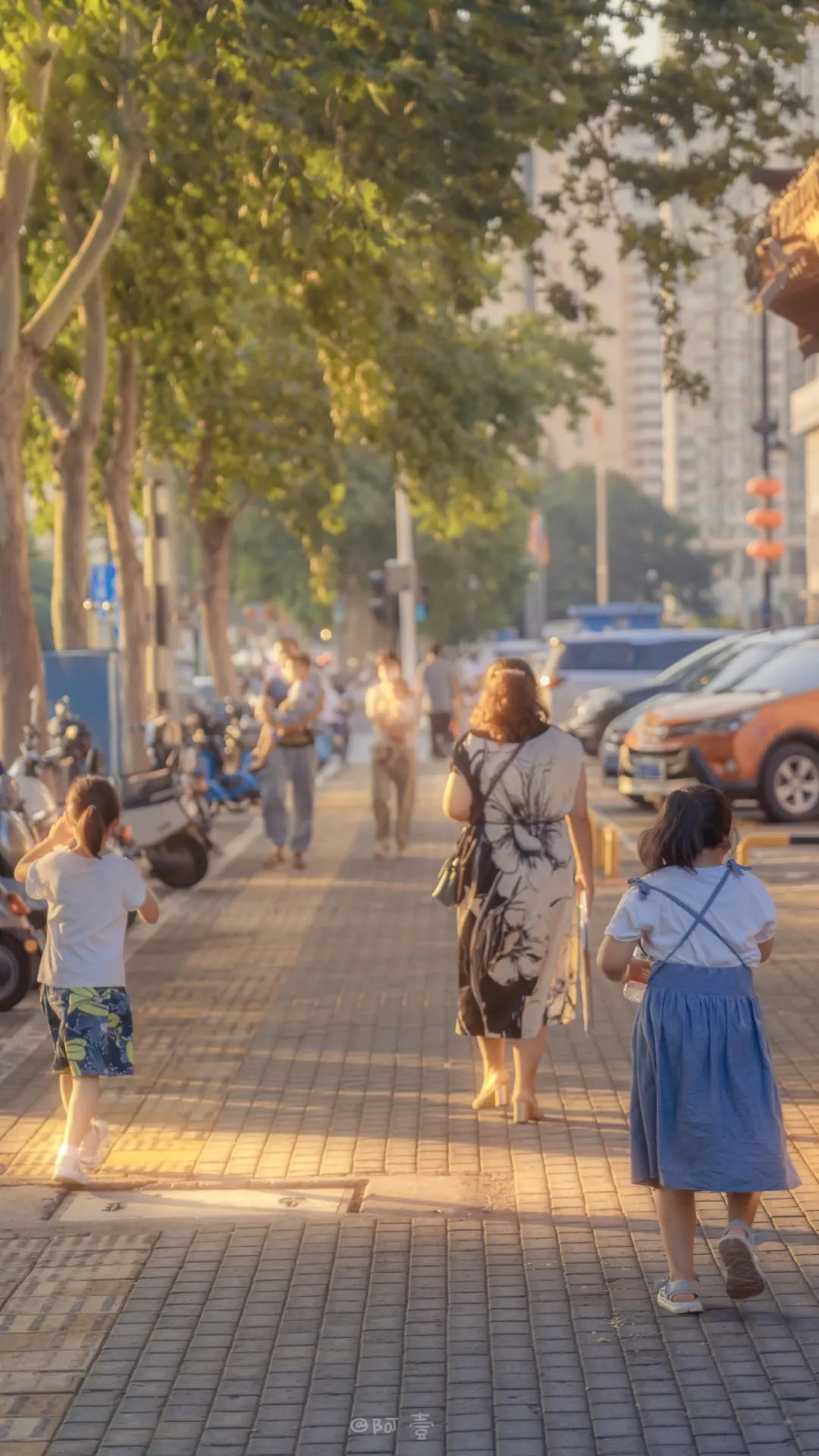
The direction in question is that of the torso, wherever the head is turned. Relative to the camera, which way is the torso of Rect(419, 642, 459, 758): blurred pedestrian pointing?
away from the camera

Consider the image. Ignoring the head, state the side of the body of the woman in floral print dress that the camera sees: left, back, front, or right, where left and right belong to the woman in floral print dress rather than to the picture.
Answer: back

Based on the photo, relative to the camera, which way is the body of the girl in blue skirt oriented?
away from the camera

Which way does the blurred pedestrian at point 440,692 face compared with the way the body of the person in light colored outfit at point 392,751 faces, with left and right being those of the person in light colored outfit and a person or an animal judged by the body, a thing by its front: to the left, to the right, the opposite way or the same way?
the opposite way

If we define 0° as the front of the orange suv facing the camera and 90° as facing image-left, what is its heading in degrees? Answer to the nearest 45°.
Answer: approximately 45°

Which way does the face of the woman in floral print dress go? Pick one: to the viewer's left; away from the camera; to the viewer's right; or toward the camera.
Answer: away from the camera

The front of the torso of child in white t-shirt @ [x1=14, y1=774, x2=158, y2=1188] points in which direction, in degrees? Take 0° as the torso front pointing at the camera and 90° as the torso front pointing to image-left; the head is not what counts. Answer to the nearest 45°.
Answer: approximately 180°

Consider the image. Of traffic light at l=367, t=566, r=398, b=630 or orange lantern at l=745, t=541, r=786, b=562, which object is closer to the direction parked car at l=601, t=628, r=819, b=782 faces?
the traffic light

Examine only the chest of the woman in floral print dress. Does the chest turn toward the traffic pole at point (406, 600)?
yes

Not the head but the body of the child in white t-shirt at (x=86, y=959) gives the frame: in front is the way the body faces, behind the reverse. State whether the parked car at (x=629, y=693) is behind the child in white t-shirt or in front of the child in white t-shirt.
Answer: in front

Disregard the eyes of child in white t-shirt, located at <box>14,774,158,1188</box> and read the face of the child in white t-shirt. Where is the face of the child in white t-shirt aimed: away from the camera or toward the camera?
away from the camera

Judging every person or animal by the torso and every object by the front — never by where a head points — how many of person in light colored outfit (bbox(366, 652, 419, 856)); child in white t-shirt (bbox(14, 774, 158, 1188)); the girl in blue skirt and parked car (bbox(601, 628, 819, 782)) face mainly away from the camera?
2

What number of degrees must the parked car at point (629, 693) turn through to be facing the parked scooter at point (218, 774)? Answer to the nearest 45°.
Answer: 0° — it already faces it

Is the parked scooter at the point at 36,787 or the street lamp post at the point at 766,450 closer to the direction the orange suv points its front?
the parked scooter
